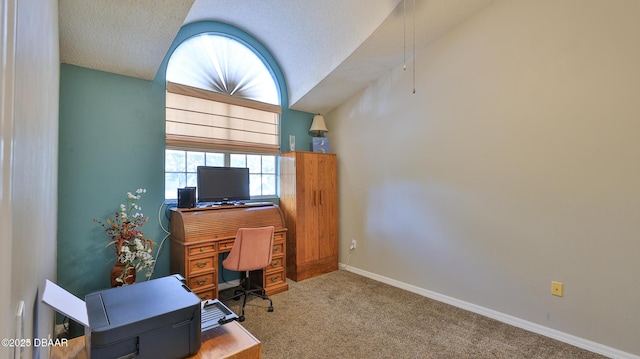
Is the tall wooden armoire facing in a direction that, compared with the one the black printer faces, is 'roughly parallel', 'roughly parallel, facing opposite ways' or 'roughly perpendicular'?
roughly perpendicular

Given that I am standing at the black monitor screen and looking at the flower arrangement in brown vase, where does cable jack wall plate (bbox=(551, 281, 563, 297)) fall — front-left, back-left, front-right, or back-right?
back-left

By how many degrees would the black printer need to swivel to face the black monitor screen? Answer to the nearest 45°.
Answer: approximately 45° to its left

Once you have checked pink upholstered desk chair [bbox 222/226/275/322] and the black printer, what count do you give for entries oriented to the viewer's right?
1

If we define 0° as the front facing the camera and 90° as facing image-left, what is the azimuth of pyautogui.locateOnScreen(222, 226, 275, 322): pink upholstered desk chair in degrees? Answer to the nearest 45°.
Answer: approximately 135°

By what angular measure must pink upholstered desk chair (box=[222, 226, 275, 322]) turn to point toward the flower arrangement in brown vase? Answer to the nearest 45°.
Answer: approximately 45° to its left

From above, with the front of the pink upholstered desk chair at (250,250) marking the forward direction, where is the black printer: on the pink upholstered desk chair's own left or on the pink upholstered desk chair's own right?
on the pink upholstered desk chair's own left

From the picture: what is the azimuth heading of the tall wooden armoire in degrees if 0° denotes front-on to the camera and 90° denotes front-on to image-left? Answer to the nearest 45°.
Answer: approximately 315°

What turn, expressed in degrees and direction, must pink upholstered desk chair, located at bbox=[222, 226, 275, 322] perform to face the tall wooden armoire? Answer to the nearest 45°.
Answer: approximately 90° to its right

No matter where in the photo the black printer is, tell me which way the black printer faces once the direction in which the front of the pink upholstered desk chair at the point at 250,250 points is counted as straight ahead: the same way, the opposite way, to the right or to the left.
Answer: to the right

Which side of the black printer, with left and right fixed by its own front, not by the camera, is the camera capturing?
right
